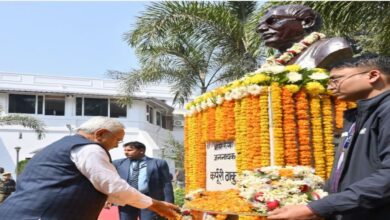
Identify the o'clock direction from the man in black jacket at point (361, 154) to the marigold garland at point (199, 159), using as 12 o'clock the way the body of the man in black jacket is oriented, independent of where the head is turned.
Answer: The marigold garland is roughly at 2 o'clock from the man in black jacket.

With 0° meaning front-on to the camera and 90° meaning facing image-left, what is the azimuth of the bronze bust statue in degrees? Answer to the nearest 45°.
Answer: approximately 45°

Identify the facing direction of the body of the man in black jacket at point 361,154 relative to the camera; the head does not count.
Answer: to the viewer's left

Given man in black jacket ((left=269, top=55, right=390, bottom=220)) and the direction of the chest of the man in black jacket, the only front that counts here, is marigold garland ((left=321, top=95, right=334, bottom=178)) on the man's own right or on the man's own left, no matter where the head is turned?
on the man's own right

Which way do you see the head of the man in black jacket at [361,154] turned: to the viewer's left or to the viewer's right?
to the viewer's left

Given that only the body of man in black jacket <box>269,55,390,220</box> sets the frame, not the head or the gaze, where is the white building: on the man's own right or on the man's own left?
on the man's own right

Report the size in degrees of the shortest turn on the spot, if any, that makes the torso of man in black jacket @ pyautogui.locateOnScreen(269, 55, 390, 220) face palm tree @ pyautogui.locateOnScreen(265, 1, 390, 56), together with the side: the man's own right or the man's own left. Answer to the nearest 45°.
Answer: approximately 90° to the man's own right

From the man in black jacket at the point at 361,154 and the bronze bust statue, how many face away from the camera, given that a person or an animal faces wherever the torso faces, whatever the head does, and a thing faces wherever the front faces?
0

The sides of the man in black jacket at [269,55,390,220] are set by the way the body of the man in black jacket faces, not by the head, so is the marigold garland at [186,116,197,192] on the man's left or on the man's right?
on the man's right

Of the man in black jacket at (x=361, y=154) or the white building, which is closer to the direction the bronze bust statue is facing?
the white building

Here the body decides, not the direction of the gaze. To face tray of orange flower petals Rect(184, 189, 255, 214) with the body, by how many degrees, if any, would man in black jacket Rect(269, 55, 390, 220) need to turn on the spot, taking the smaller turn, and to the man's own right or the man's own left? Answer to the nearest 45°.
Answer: approximately 45° to the man's own right
